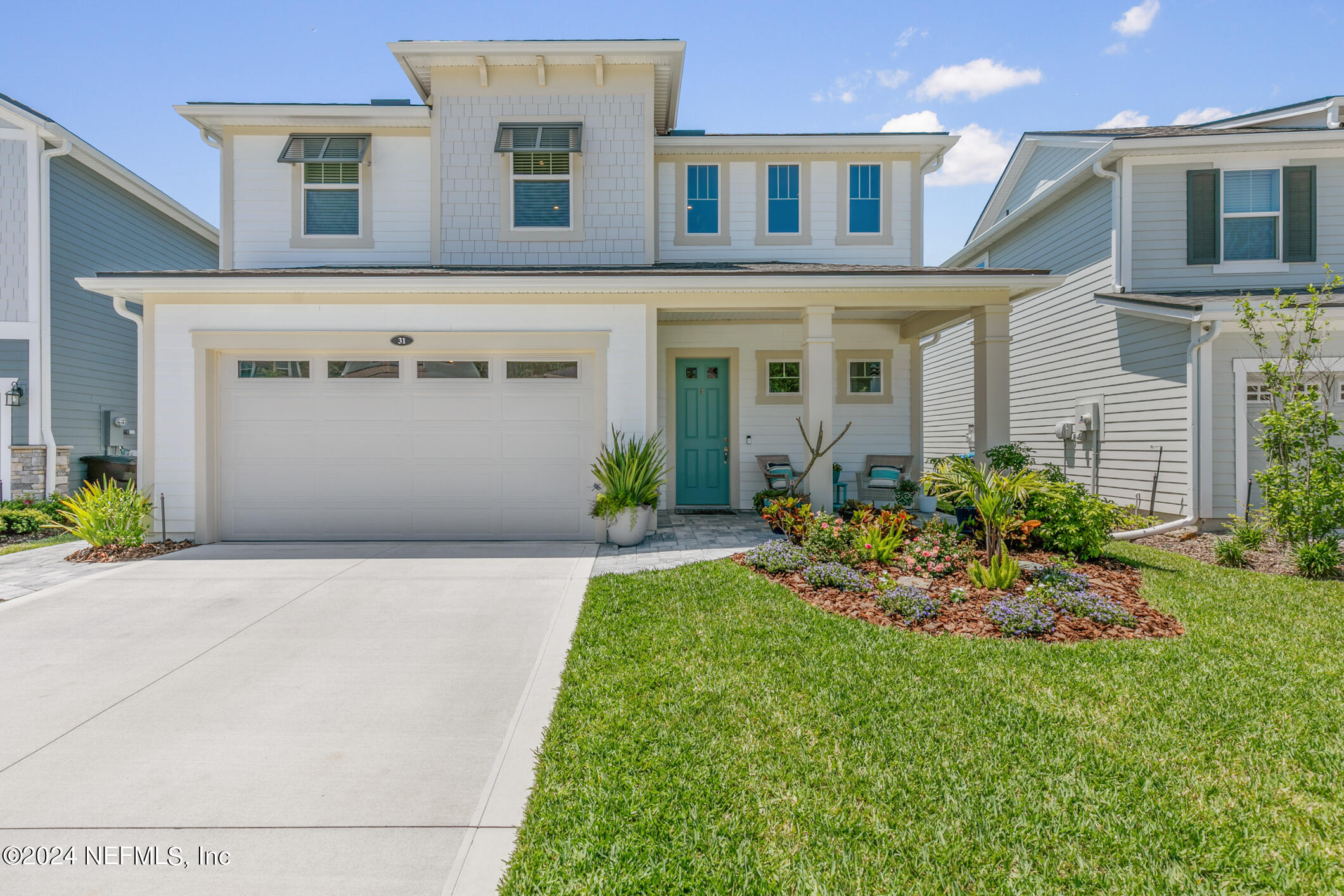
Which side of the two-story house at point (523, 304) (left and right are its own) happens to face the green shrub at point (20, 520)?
right

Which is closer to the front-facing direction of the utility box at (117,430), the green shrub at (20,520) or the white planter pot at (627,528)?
the white planter pot

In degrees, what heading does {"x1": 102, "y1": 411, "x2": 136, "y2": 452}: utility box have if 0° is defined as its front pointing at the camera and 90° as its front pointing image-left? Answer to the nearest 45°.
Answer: approximately 315°

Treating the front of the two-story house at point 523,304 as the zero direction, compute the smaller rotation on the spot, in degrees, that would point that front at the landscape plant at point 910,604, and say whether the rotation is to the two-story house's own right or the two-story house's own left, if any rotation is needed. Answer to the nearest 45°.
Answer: approximately 45° to the two-story house's own left

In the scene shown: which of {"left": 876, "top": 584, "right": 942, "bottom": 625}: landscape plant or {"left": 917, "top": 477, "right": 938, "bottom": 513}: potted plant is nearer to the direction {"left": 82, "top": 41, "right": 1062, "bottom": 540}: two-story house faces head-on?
the landscape plant

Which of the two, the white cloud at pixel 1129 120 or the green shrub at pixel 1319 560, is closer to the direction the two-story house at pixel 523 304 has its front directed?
the green shrub

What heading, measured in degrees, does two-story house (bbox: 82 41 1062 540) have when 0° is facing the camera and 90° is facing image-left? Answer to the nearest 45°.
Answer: approximately 0°

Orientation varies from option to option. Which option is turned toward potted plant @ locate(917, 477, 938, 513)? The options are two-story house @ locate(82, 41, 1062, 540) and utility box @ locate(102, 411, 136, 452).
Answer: the utility box

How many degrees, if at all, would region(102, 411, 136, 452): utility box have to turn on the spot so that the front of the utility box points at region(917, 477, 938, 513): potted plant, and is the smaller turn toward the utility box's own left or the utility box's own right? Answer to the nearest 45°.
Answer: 0° — it already faces it

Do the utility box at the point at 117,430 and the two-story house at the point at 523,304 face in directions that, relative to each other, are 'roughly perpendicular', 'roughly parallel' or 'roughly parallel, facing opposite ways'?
roughly perpendicular

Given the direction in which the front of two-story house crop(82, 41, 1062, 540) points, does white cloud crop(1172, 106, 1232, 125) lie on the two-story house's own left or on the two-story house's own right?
on the two-story house's own left

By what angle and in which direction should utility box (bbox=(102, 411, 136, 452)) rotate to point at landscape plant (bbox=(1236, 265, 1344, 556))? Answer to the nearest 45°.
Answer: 0° — it already faces it
